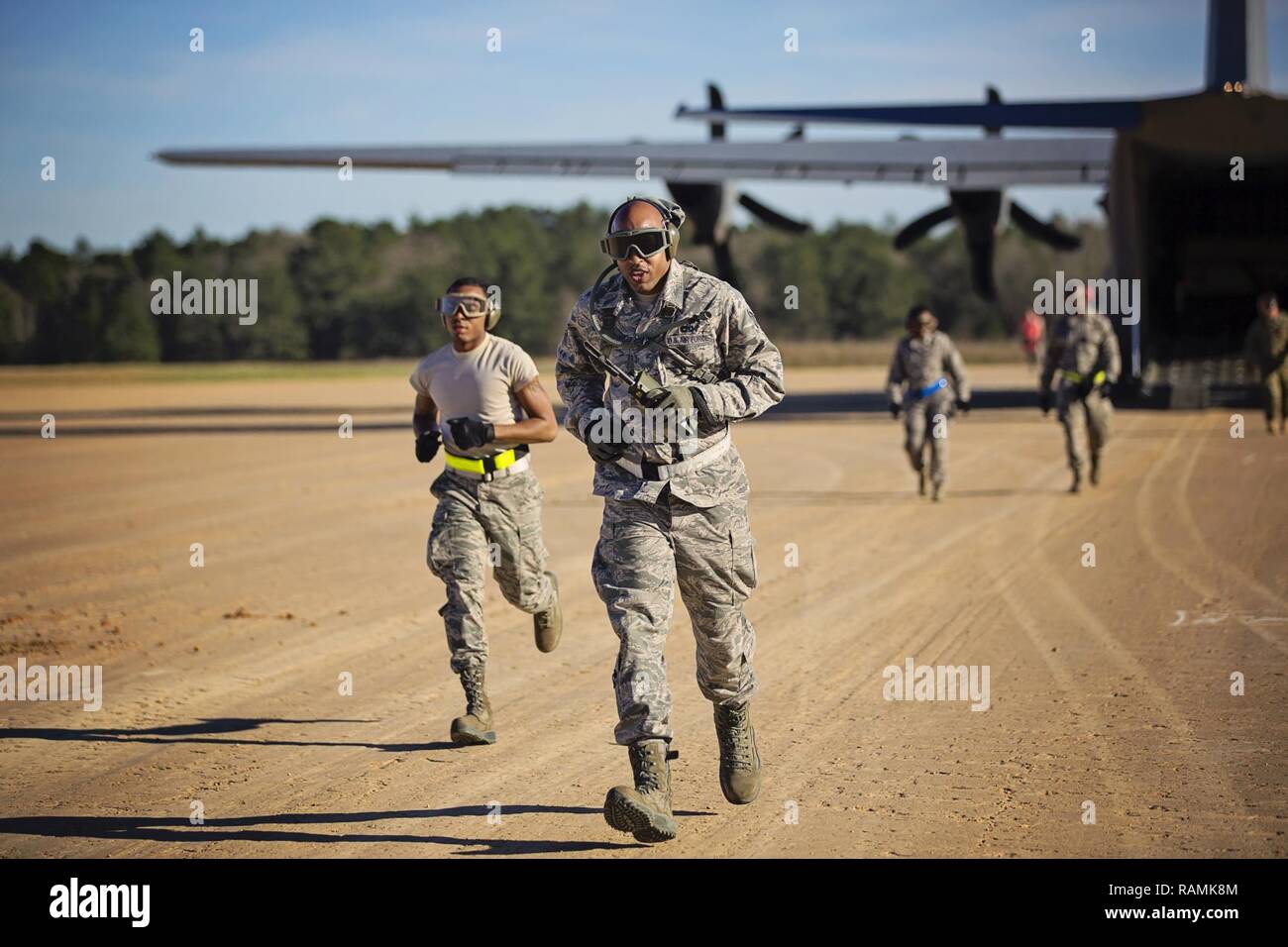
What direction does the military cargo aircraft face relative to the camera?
away from the camera

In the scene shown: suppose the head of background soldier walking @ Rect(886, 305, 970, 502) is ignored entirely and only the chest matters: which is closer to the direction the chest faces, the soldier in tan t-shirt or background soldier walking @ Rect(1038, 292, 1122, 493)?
the soldier in tan t-shirt

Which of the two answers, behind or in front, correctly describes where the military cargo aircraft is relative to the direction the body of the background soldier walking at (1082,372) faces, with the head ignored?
behind

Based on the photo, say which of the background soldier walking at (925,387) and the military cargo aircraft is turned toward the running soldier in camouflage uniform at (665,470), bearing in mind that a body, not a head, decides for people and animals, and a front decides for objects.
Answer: the background soldier walking

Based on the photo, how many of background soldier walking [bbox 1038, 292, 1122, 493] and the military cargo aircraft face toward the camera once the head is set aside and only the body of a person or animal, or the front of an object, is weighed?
1

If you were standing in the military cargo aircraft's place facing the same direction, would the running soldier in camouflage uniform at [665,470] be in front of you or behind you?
behind

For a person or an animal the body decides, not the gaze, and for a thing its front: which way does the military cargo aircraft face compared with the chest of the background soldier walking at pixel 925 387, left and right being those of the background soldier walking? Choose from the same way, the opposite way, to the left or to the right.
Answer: the opposite way

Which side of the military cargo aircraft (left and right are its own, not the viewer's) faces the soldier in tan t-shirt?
back

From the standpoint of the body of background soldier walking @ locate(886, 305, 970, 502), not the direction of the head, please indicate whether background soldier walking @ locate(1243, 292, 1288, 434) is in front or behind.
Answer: behind

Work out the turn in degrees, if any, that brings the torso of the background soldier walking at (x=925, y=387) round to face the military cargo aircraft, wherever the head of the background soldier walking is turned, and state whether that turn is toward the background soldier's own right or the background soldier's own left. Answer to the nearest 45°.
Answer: approximately 180°
